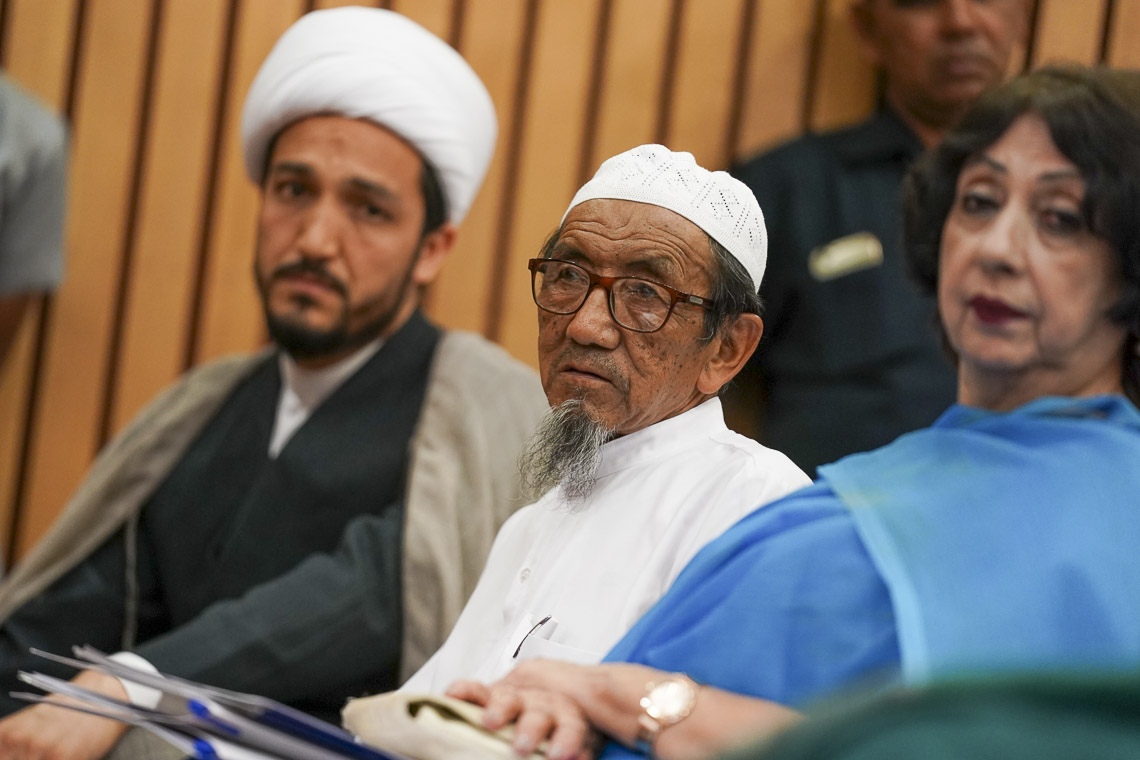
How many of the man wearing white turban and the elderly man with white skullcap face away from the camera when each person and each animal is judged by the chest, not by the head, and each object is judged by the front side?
0

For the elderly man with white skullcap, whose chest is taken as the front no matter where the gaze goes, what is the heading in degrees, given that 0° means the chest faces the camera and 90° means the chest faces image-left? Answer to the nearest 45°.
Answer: approximately 45°

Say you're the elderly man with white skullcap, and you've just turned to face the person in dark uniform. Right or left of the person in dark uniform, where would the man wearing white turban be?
left

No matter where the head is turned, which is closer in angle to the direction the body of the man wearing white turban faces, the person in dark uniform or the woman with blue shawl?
the woman with blue shawl

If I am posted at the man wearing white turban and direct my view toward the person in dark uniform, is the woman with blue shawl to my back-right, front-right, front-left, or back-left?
front-right

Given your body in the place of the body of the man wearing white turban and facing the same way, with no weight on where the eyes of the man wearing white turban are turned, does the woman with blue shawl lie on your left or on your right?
on your left

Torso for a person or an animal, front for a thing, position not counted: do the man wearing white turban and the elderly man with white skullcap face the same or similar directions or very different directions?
same or similar directions

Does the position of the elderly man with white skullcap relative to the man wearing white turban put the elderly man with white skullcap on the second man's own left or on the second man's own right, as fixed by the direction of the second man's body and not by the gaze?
on the second man's own left

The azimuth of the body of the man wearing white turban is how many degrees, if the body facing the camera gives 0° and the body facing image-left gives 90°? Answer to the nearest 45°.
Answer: approximately 45°

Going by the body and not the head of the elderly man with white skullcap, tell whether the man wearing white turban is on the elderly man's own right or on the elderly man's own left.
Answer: on the elderly man's own right

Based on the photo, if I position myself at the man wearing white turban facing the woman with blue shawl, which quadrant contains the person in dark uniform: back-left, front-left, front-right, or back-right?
front-left

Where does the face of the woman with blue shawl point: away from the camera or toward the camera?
toward the camera

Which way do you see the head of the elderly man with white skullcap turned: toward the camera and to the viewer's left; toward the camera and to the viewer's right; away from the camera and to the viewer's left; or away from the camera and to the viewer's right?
toward the camera and to the viewer's left
